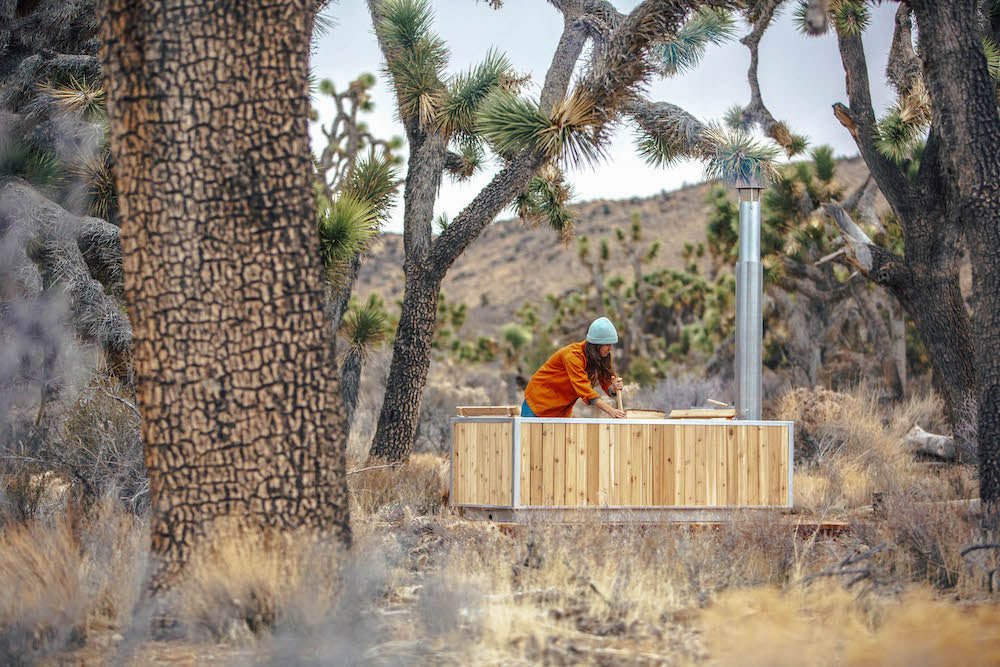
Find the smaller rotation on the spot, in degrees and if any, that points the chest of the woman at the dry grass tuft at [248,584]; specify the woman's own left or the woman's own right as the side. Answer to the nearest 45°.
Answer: approximately 90° to the woman's own right

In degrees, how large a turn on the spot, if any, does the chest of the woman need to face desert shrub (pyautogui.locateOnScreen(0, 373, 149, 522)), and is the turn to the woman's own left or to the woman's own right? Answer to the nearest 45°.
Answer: approximately 180°

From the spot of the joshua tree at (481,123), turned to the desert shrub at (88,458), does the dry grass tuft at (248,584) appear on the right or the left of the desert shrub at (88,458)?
left

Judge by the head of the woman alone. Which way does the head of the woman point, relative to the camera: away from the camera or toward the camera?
toward the camera

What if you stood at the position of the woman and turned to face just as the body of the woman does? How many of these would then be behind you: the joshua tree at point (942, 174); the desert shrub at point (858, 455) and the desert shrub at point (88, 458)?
1

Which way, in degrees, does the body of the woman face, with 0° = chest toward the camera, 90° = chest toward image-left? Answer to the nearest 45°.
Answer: approximately 270°

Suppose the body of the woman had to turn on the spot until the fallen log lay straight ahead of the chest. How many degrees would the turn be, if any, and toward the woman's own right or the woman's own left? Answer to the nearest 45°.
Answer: approximately 45° to the woman's own left

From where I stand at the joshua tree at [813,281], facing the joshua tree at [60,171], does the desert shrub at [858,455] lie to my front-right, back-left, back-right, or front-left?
front-left

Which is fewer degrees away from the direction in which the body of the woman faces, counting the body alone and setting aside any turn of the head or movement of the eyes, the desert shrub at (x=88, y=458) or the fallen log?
the fallen log

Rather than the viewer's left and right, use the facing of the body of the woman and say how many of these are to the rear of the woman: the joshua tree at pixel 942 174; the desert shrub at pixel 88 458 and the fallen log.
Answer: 1

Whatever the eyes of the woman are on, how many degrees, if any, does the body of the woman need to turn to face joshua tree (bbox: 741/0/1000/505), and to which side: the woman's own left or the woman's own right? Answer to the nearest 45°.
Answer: approximately 45° to the woman's own left

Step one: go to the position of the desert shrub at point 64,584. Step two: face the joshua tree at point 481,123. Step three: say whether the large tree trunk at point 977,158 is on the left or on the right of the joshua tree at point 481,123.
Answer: right

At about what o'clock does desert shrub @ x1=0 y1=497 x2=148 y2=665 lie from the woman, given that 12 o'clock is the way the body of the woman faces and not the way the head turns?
The desert shrub is roughly at 4 o'clock from the woman.
